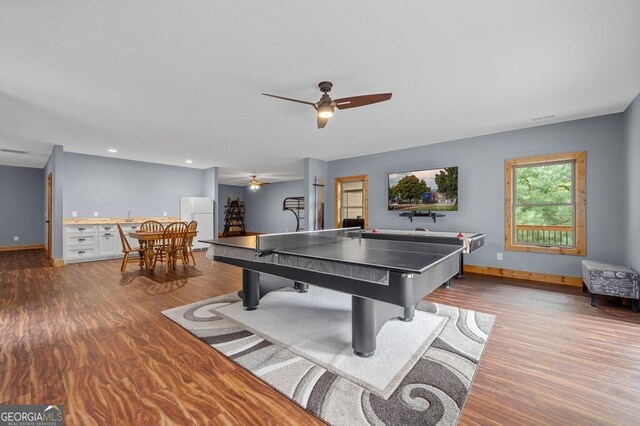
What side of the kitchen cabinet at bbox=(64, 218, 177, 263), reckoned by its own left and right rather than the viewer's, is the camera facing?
front

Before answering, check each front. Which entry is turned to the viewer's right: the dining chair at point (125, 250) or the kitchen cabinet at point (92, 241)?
the dining chair

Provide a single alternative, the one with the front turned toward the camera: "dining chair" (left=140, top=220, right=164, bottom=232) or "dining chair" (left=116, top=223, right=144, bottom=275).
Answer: "dining chair" (left=140, top=220, right=164, bottom=232)

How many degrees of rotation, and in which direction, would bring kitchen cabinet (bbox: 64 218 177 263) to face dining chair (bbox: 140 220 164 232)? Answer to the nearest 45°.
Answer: approximately 45° to its left

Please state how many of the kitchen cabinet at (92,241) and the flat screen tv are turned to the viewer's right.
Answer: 0

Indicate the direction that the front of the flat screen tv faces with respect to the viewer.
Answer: facing the viewer and to the left of the viewer

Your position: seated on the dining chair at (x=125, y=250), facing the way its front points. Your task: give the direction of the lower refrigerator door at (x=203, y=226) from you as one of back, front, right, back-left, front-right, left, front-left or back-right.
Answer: front-left

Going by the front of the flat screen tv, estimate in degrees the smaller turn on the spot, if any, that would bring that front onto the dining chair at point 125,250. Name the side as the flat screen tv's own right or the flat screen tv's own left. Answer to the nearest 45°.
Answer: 0° — it already faces it

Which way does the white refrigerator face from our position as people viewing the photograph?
facing the viewer and to the right of the viewer

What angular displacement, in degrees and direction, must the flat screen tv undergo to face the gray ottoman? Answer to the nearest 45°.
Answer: approximately 90° to its left

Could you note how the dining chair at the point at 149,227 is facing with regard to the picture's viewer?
facing the viewer

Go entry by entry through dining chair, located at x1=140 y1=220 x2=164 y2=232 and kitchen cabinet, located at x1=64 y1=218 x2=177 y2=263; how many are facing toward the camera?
2

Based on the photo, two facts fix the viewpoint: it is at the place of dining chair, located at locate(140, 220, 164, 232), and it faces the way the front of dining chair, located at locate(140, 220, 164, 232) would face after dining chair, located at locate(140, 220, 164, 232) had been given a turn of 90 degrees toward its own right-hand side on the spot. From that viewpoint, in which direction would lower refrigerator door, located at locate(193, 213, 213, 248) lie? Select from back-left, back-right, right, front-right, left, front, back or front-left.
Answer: back-right

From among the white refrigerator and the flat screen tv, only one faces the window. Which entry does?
the white refrigerator

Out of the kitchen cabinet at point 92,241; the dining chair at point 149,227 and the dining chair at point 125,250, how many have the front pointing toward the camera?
2

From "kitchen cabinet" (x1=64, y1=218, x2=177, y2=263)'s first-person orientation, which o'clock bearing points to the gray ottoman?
The gray ottoman is roughly at 11 o'clock from the kitchen cabinet.

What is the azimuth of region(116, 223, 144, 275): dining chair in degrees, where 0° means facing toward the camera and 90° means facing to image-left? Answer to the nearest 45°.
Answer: approximately 270°
